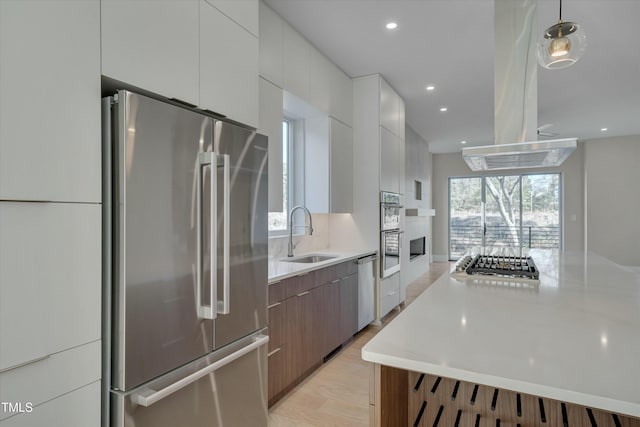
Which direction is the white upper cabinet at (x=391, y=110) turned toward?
to the viewer's right

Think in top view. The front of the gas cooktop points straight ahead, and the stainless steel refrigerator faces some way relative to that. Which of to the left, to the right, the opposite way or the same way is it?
the opposite way

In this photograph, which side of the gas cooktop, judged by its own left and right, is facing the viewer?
left

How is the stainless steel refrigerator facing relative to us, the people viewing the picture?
facing the viewer and to the right of the viewer

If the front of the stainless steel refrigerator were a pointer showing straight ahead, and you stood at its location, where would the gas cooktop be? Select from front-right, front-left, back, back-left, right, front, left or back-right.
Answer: front-left

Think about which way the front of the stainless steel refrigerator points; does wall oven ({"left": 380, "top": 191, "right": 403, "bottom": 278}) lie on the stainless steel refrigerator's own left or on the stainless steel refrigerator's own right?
on the stainless steel refrigerator's own left

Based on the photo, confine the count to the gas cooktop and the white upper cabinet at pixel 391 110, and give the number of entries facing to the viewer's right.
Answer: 1

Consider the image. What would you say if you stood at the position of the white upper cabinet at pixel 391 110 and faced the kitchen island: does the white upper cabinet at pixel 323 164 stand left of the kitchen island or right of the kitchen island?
right

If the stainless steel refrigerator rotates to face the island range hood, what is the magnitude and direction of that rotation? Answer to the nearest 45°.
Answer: approximately 45° to its left

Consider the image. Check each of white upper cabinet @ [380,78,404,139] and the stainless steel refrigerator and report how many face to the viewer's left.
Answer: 0
